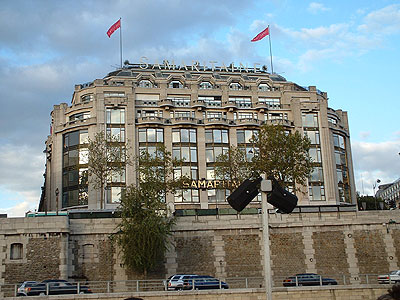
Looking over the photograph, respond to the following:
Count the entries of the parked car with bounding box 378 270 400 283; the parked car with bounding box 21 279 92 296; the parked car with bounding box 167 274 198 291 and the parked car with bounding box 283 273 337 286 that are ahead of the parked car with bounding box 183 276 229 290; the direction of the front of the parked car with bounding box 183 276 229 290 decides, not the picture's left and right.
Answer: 2

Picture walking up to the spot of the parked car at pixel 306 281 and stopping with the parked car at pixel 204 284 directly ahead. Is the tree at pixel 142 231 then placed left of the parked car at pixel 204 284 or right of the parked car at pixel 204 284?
right
